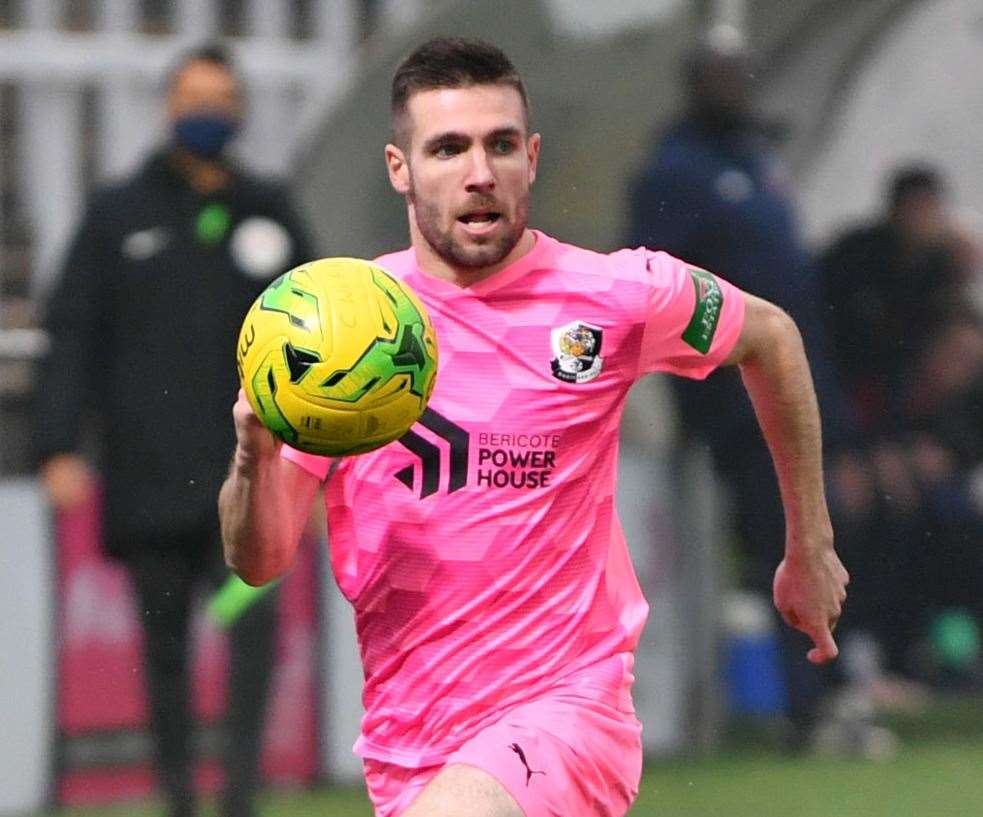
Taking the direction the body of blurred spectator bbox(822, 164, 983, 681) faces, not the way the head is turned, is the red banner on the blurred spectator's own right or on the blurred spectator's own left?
on the blurred spectator's own right

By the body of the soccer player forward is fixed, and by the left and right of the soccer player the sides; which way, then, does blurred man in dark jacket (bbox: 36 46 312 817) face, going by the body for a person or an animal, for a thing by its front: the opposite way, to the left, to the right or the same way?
the same way

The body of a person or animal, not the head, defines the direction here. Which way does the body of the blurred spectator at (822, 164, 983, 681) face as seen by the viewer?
toward the camera

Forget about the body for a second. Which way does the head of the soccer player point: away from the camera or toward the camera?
toward the camera

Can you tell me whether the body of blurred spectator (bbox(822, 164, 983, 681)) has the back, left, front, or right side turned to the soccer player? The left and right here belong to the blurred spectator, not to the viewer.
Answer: front

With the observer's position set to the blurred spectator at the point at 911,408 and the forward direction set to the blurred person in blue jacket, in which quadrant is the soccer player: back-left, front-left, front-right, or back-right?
front-left

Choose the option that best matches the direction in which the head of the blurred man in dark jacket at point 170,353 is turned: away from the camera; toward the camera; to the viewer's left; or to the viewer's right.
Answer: toward the camera

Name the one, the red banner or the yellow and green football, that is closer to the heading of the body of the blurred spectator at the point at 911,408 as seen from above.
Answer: the yellow and green football

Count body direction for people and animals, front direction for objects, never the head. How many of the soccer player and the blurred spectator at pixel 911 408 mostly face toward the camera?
2

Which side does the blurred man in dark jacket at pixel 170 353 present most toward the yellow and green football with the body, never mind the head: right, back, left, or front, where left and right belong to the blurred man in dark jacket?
front

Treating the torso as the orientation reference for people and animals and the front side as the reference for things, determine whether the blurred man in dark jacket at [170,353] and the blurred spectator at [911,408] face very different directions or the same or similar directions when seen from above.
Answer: same or similar directions

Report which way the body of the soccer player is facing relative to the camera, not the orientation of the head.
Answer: toward the camera

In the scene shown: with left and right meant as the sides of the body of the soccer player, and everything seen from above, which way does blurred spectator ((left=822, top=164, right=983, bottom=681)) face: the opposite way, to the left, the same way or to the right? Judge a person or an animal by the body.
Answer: the same way

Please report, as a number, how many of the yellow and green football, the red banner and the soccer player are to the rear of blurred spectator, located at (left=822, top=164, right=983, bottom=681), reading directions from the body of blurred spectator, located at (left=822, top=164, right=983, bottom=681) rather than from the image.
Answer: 0

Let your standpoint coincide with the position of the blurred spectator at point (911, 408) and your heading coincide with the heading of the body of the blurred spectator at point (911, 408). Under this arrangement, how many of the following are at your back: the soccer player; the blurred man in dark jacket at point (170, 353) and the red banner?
0
